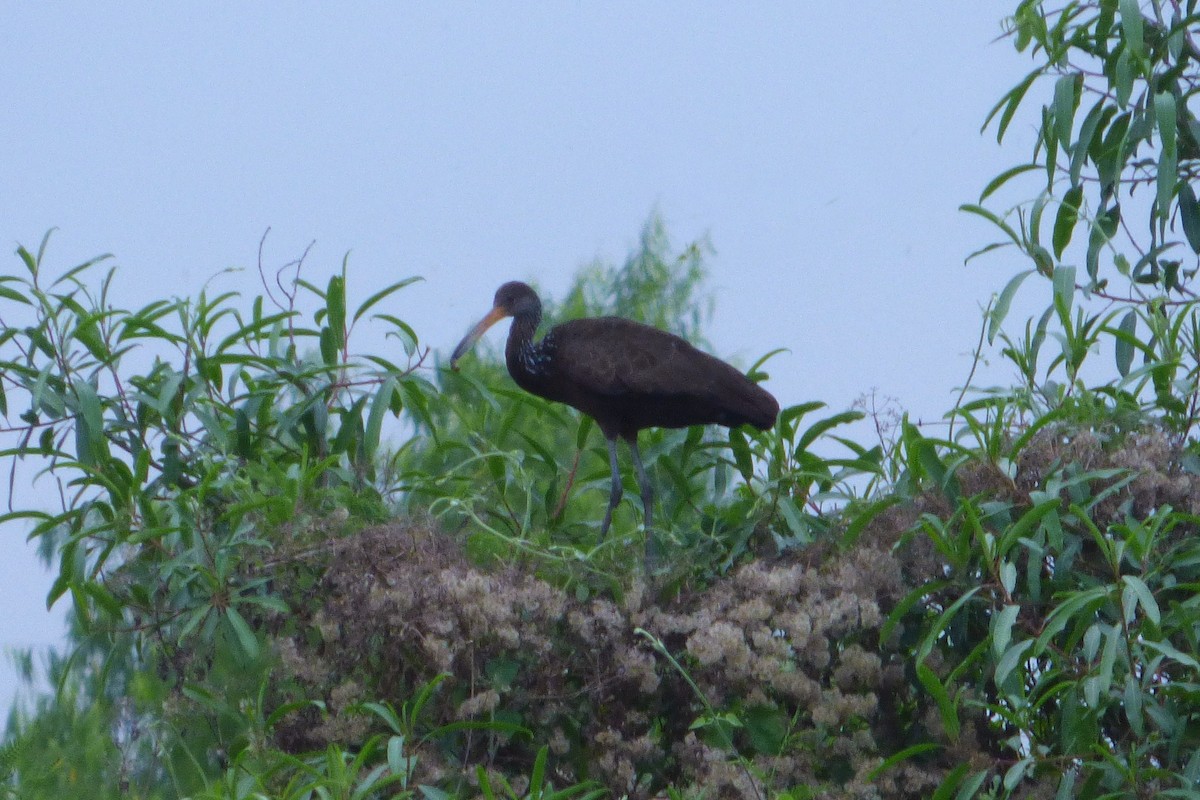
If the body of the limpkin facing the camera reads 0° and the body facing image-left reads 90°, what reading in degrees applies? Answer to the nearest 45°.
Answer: approximately 90°
